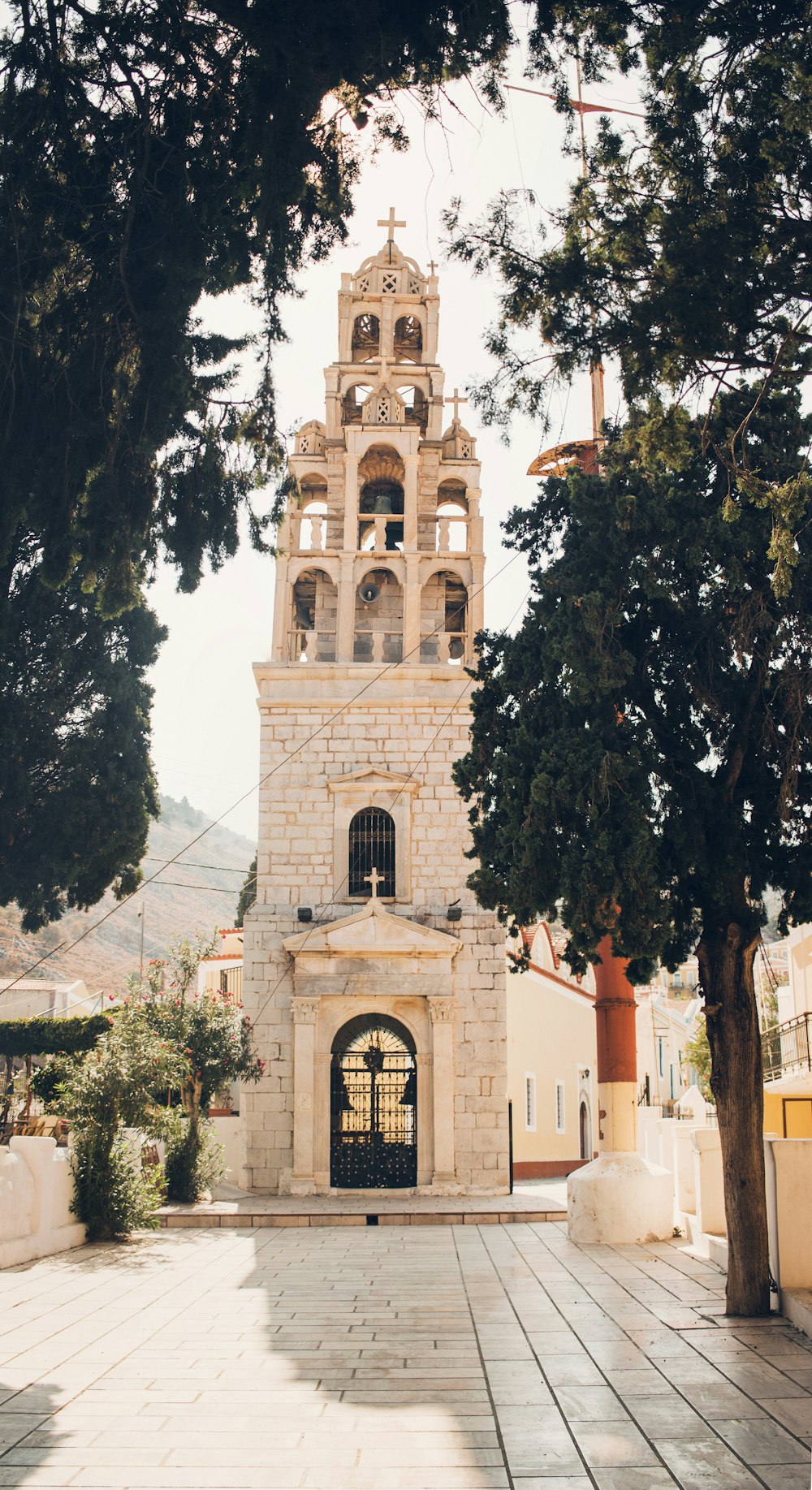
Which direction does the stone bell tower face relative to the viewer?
toward the camera

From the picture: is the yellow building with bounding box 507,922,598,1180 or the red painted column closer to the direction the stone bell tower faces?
the red painted column

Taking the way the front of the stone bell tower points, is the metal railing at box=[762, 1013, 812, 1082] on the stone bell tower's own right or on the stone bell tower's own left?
on the stone bell tower's own left

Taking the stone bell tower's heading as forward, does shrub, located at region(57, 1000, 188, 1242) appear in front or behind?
in front

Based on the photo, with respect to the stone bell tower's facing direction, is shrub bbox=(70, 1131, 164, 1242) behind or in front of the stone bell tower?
in front
